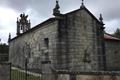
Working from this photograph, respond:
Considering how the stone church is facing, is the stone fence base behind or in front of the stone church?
behind

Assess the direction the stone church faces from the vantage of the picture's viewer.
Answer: facing away from the viewer and to the left of the viewer

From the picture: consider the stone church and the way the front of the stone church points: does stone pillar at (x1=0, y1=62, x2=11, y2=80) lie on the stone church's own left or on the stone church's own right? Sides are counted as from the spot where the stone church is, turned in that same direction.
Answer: on the stone church's own left

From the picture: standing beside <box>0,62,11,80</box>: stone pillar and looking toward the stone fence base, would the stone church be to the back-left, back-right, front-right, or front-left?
front-left

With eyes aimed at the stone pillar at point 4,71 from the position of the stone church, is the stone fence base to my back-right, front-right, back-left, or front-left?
front-left
